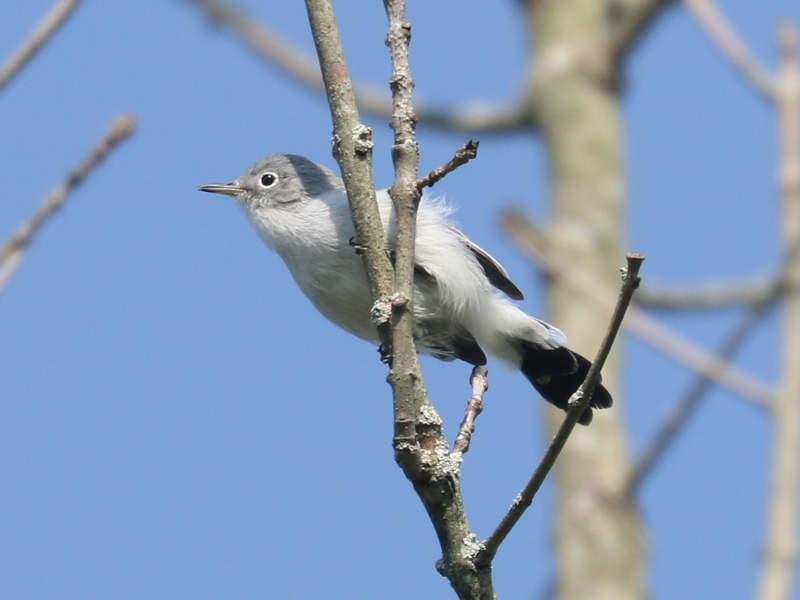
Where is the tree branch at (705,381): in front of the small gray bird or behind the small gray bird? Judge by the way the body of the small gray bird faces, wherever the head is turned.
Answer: behind

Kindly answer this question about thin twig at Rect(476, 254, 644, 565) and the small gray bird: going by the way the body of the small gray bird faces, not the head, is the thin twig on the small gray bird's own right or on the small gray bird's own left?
on the small gray bird's own left

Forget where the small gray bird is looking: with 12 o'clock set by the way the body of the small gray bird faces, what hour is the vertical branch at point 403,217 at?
The vertical branch is roughly at 9 o'clock from the small gray bird.

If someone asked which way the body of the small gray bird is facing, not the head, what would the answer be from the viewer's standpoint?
to the viewer's left

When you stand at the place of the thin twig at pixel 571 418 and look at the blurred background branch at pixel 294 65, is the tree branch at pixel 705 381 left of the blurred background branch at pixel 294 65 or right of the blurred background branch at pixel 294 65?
right
